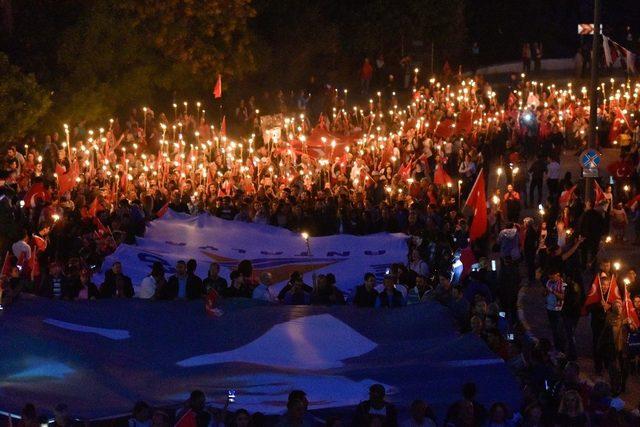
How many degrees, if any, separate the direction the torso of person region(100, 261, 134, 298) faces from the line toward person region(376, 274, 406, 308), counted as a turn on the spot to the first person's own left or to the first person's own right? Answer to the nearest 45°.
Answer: approximately 90° to the first person's own left

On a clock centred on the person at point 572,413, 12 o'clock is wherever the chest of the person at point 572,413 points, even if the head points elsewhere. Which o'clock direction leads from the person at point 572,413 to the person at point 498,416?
the person at point 498,416 is roughly at 2 o'clock from the person at point 572,413.

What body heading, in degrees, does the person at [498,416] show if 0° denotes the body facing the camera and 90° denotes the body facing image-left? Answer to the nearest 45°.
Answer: approximately 0°

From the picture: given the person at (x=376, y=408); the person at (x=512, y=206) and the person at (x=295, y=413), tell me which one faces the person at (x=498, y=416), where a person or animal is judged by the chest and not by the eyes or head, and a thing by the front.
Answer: the person at (x=512, y=206)

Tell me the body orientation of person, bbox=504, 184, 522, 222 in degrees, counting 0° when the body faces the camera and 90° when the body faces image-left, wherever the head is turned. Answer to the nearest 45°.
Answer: approximately 0°
